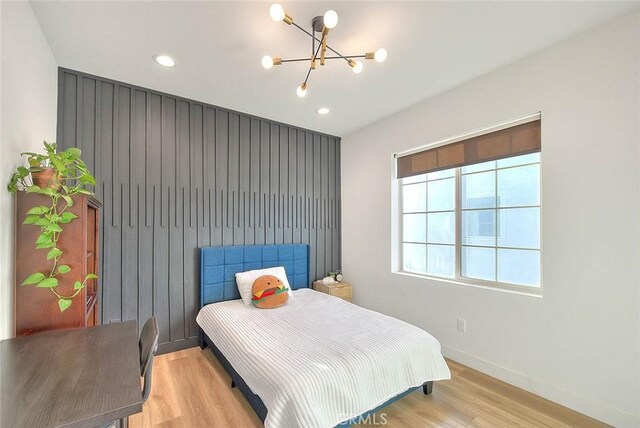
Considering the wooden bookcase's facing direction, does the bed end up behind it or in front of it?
in front

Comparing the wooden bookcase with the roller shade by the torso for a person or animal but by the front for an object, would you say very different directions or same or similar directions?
very different directions

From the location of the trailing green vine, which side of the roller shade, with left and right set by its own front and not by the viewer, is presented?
front

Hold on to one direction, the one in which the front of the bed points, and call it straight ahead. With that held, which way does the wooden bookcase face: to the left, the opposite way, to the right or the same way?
to the left

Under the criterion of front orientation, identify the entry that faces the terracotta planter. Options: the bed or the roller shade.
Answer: the roller shade

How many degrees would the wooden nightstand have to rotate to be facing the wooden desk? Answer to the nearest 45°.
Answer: approximately 45° to its right

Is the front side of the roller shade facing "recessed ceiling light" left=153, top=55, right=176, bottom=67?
yes

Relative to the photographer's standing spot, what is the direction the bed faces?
facing the viewer and to the right of the viewer

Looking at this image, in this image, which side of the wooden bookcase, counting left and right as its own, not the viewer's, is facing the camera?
right

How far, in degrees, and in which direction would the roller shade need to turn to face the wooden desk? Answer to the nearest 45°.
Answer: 0° — it already faces it

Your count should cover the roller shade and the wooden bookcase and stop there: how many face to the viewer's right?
1

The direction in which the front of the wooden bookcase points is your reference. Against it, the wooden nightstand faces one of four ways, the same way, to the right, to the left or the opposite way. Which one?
to the right

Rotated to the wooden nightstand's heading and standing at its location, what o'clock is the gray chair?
The gray chair is roughly at 2 o'clock from the wooden nightstand.

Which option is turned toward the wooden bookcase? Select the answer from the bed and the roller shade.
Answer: the roller shade
